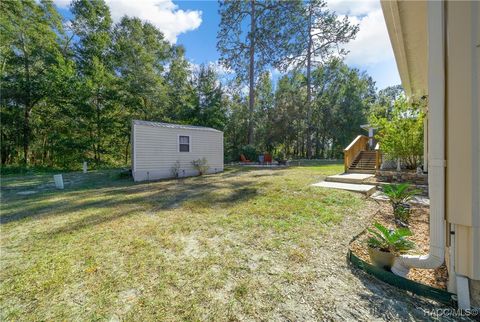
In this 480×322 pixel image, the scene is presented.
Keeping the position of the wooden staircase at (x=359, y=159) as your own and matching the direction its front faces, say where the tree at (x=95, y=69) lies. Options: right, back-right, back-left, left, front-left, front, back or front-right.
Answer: right

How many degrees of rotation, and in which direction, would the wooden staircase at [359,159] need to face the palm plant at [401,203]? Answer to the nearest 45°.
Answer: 0° — it already faces it

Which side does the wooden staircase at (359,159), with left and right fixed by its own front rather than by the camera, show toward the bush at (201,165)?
right

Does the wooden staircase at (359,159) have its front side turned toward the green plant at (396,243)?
yes

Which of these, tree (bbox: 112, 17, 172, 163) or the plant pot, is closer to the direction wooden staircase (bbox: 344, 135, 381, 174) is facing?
the plant pot

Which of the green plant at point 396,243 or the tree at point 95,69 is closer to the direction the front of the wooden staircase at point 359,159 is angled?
the green plant

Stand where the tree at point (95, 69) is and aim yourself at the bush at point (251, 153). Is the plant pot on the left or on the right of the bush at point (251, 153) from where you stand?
right

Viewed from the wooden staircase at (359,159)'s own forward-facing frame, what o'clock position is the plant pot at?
The plant pot is roughly at 12 o'clock from the wooden staircase.

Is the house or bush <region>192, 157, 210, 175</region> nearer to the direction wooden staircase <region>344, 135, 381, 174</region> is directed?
the house

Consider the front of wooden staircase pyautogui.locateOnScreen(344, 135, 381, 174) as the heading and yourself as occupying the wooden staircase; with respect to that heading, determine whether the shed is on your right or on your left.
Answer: on your right

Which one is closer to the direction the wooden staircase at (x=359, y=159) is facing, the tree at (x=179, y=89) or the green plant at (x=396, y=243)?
the green plant

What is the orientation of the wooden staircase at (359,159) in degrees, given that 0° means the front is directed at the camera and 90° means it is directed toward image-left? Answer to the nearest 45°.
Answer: approximately 0°
